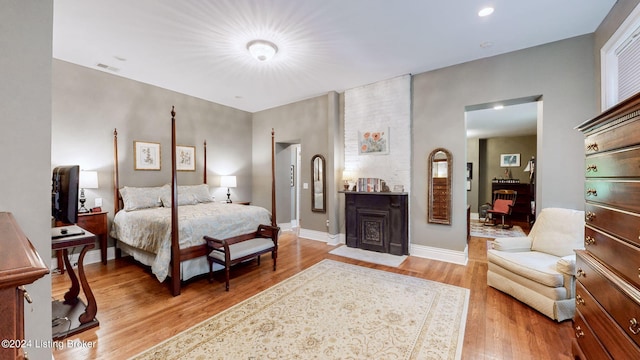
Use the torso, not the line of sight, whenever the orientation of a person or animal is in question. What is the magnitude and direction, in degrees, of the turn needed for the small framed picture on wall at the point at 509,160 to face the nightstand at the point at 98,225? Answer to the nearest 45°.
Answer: approximately 45° to its right

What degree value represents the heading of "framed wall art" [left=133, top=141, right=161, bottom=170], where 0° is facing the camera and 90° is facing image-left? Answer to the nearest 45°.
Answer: approximately 315°

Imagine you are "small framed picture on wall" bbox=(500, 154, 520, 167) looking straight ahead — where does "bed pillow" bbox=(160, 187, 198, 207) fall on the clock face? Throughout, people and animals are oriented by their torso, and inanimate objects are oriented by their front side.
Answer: The bed pillow is roughly at 1 o'clock from the small framed picture on wall.

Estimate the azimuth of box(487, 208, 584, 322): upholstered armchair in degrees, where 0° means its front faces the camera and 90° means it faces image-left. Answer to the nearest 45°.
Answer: approximately 45°

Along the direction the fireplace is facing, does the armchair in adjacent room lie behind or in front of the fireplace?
behind

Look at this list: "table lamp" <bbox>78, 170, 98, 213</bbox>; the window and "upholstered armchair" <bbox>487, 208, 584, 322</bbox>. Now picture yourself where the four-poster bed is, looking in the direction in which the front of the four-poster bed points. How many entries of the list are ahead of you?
2
